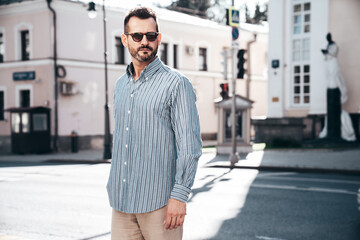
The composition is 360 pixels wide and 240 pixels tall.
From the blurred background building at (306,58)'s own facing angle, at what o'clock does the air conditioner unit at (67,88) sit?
The air conditioner unit is roughly at 3 o'clock from the blurred background building.

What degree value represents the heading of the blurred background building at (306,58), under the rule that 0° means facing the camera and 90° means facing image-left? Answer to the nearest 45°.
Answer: approximately 0°

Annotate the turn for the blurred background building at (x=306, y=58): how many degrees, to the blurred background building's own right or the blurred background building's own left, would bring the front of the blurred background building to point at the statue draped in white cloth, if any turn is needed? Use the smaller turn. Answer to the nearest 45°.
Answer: approximately 45° to the blurred background building's own left

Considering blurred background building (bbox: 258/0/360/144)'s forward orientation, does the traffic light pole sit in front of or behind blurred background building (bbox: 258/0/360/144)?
in front

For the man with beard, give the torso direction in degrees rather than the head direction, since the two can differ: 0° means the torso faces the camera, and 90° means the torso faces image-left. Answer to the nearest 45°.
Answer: approximately 45°

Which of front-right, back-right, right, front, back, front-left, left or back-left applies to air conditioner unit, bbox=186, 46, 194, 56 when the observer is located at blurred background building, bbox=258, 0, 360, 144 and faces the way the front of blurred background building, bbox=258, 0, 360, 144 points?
back-right

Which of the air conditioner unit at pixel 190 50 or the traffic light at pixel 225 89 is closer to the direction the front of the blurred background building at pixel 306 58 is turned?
the traffic light

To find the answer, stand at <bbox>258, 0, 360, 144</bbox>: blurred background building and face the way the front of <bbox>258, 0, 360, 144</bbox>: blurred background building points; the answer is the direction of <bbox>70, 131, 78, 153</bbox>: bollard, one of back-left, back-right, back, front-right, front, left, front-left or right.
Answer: right

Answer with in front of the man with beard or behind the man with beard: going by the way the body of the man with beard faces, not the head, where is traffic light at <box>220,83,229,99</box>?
behind

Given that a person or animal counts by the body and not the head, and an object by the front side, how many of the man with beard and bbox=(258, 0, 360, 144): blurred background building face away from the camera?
0
